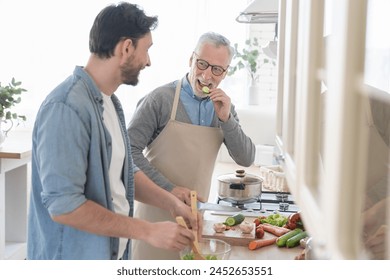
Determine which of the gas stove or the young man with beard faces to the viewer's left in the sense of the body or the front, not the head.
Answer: the gas stove

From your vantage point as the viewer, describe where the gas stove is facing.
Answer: facing to the left of the viewer

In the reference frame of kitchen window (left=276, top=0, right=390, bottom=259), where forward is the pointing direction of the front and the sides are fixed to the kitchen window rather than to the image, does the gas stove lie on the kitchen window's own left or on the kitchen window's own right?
on the kitchen window's own right

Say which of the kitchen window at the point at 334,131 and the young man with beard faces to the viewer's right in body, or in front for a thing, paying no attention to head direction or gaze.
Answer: the young man with beard

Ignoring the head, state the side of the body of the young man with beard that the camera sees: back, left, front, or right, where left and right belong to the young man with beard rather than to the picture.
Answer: right

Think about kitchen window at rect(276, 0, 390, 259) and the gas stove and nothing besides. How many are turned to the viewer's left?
2

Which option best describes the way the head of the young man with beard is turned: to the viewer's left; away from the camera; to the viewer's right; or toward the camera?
to the viewer's right

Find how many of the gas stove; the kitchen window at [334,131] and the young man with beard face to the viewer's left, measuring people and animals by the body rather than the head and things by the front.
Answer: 2

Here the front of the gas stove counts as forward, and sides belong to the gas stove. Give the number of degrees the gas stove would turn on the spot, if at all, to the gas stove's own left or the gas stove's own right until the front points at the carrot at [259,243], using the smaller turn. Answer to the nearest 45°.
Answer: approximately 90° to the gas stove's own left

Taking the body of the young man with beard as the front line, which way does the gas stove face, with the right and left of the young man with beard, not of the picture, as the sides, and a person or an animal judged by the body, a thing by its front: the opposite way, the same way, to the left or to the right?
the opposite way

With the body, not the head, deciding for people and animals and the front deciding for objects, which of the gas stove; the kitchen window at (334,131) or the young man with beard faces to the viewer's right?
the young man with beard

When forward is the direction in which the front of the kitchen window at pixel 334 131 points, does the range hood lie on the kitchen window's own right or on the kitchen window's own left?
on the kitchen window's own right

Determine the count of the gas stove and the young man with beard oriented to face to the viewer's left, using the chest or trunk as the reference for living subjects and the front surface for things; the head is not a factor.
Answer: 1
